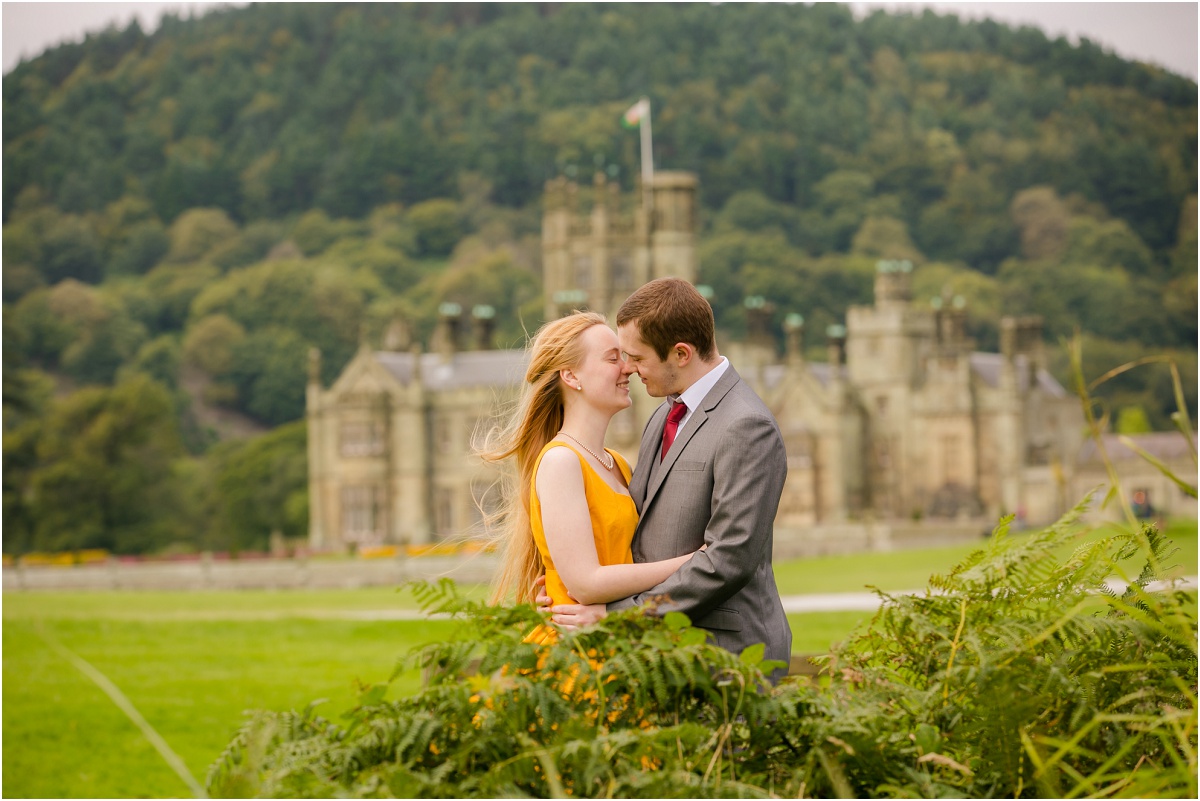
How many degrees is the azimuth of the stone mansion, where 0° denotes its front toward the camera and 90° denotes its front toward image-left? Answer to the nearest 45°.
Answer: approximately 0°

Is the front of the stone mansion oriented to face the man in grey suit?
yes

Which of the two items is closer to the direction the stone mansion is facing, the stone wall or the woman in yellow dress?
the woman in yellow dress

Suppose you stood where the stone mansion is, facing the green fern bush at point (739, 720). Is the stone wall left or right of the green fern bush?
right

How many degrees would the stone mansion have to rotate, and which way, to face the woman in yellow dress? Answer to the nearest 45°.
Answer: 0° — it already faces them

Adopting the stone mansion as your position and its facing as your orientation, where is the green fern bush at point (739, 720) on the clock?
The green fern bush is roughly at 12 o'clock from the stone mansion.

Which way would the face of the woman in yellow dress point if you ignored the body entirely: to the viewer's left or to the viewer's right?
to the viewer's right
